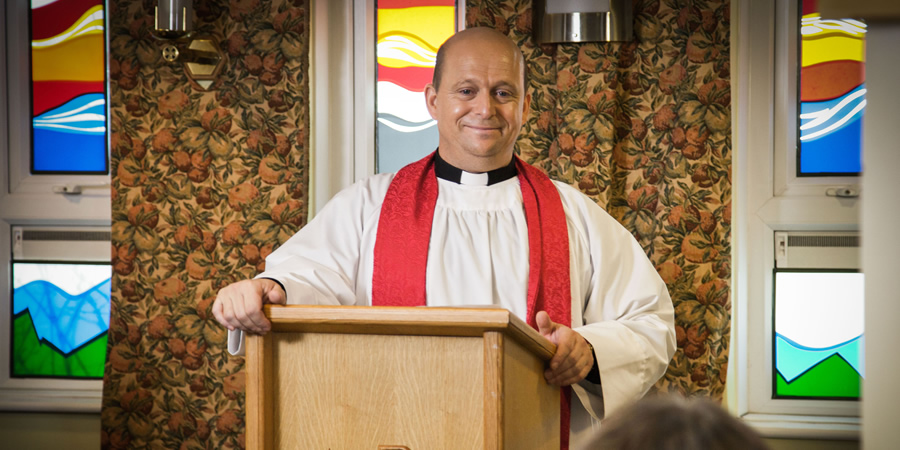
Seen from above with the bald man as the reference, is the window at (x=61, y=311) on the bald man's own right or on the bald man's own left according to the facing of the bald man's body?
on the bald man's own right

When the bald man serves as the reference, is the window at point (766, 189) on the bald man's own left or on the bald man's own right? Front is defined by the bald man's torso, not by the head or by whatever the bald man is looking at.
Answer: on the bald man's own left

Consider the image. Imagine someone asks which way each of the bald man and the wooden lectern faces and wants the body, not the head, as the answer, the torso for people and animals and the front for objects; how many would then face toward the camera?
2

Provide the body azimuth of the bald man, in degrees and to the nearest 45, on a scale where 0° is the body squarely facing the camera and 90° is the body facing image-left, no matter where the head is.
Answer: approximately 0°

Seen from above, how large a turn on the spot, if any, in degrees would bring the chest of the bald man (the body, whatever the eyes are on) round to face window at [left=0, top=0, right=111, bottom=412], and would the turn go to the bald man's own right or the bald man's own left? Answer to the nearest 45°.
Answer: approximately 135° to the bald man's own right

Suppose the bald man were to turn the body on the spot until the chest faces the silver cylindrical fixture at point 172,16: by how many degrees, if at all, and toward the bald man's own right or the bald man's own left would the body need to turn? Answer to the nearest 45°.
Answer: approximately 135° to the bald man's own right

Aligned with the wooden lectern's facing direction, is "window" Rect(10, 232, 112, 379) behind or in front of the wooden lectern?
behind

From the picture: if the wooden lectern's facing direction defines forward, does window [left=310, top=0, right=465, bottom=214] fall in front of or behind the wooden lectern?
behind

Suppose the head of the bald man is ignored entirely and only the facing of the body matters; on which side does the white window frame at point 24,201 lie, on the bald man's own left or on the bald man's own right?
on the bald man's own right

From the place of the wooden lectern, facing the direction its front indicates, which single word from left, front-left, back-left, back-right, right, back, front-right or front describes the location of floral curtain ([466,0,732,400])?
back-left
